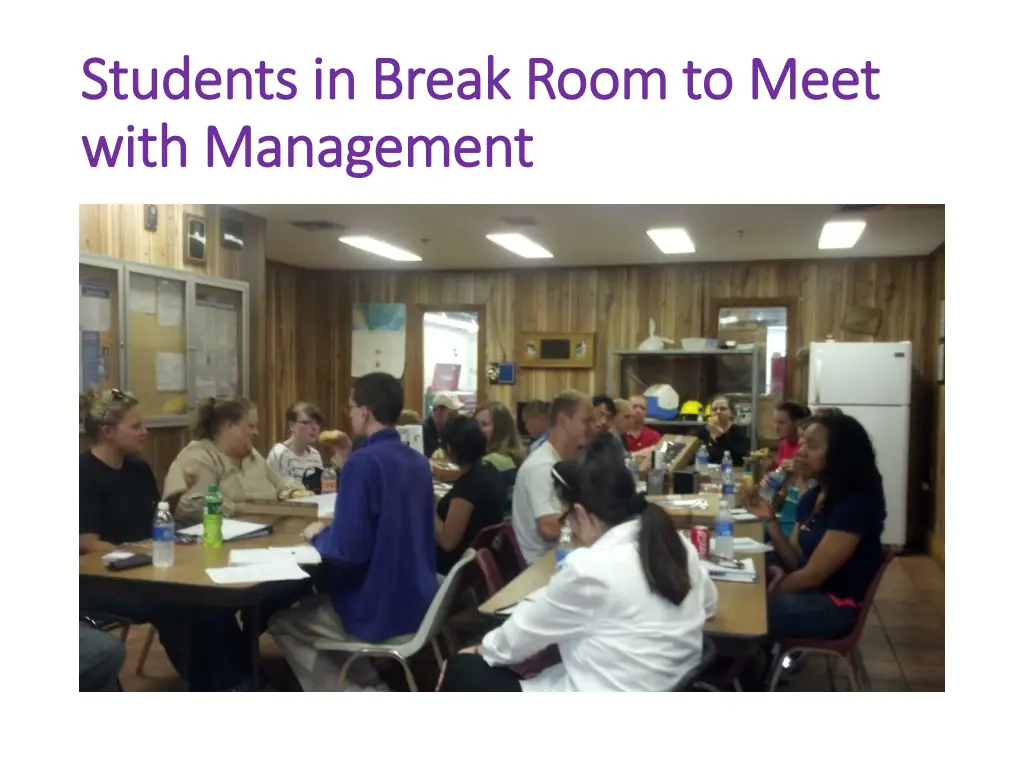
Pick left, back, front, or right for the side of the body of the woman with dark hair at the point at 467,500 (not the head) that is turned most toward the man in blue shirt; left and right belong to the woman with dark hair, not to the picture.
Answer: left

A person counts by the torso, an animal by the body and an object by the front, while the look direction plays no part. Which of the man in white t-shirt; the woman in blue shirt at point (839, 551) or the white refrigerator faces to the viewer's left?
the woman in blue shirt

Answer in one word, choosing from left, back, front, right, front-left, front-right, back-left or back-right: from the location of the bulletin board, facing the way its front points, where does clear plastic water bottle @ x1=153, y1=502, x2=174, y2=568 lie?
front-right

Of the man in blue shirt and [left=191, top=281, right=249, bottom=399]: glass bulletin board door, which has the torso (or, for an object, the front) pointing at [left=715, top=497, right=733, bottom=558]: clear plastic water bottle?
the glass bulletin board door

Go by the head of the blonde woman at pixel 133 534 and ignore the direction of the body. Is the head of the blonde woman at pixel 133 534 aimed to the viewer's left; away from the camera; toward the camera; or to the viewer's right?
to the viewer's right

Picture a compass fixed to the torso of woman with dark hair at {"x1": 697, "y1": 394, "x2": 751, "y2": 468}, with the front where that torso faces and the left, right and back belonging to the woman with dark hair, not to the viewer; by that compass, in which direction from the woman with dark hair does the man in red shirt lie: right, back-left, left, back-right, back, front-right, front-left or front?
front-right

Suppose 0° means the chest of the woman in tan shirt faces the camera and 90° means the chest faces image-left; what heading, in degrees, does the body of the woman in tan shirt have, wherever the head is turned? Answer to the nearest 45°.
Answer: approximately 315°

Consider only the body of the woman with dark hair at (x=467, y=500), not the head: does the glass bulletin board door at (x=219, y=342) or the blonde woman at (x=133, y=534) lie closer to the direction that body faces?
the glass bulletin board door

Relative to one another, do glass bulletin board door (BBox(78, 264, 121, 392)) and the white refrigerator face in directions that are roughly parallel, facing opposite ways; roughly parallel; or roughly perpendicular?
roughly perpendicular

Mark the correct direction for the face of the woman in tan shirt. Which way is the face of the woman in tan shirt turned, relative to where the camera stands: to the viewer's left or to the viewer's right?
to the viewer's right

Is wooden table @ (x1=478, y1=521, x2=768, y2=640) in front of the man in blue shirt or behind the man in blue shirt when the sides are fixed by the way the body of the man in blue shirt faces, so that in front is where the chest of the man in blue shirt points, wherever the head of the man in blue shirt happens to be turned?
behind
